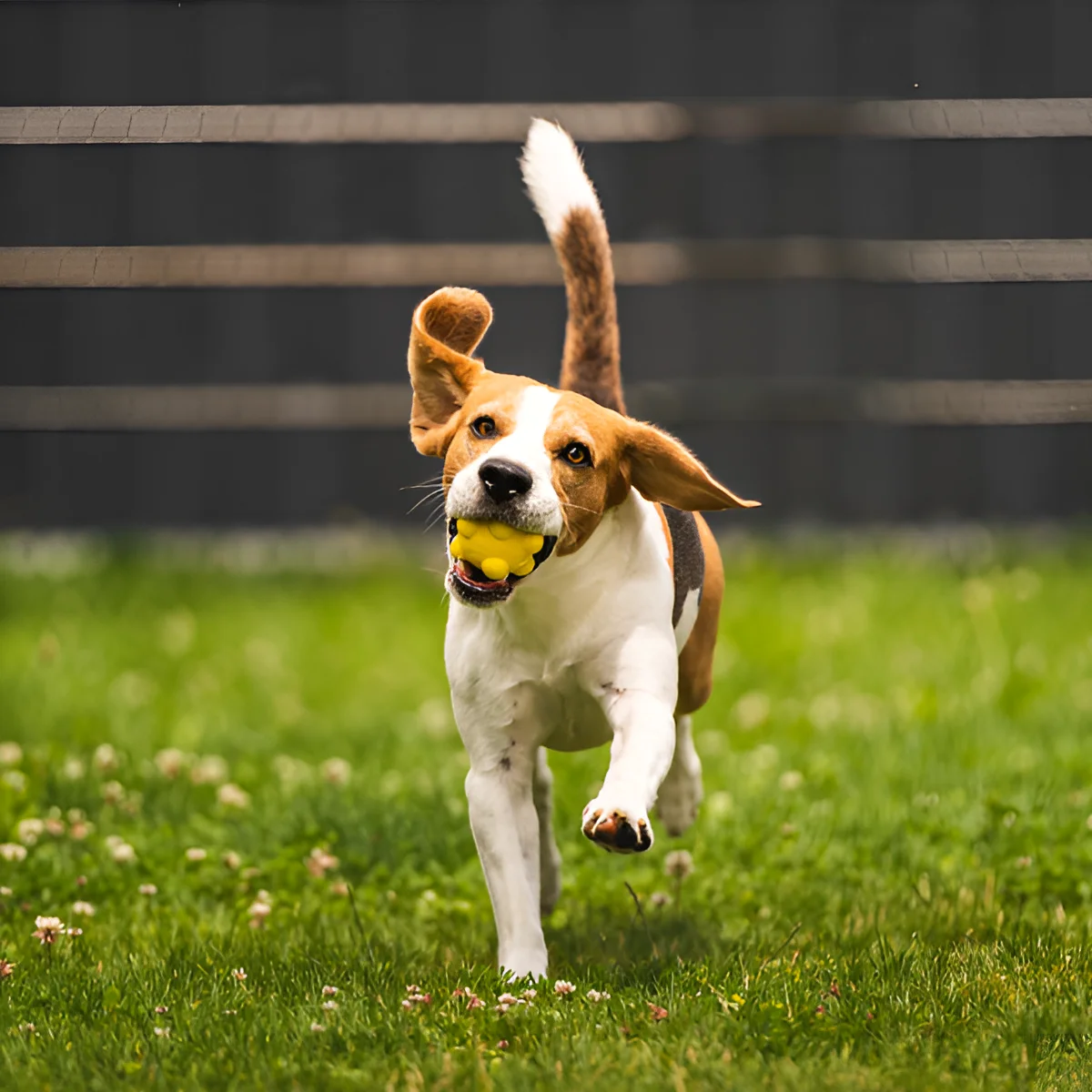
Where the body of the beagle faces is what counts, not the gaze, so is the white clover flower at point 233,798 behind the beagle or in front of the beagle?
behind

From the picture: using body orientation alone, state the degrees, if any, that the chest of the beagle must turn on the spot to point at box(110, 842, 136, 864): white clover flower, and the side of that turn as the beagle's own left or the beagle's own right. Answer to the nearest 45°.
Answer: approximately 135° to the beagle's own right

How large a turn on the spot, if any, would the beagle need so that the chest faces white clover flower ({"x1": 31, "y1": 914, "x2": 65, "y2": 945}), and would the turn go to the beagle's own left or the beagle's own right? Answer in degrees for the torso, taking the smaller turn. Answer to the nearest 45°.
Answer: approximately 90° to the beagle's own right

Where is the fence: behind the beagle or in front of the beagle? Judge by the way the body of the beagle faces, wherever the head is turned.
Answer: behind

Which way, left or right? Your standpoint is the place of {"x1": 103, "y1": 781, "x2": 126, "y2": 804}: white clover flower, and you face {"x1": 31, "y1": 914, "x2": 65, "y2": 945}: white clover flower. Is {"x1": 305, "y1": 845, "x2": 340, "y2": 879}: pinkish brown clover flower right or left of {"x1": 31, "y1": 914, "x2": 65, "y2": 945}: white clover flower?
left

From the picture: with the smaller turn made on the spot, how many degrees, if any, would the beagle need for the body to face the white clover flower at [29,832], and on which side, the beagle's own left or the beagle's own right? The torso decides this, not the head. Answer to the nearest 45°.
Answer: approximately 135° to the beagle's own right

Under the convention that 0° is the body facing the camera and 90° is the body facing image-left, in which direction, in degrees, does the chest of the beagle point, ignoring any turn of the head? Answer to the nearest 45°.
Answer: approximately 0°

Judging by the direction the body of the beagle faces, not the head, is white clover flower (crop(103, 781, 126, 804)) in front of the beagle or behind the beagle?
behind

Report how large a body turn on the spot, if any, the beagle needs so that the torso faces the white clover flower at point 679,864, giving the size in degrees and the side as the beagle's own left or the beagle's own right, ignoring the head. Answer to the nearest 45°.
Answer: approximately 180°

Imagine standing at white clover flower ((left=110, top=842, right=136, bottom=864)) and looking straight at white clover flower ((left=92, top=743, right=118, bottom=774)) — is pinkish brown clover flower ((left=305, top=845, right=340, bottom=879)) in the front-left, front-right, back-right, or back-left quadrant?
back-right
